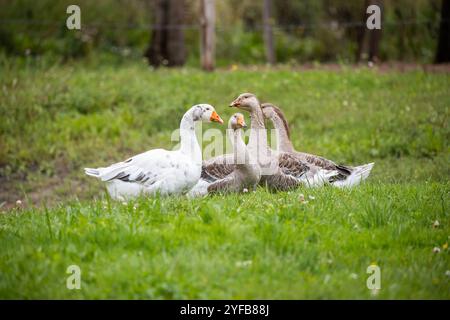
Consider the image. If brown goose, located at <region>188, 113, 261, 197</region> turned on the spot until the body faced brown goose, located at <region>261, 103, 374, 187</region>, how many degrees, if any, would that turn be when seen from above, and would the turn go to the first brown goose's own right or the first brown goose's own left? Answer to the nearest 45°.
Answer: approximately 45° to the first brown goose's own left

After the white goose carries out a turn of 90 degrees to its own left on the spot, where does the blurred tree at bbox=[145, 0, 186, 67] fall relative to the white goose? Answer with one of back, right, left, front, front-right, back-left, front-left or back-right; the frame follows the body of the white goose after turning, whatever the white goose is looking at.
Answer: front

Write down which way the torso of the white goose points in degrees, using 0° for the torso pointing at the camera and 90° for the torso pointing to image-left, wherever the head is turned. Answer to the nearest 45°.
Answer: approximately 270°

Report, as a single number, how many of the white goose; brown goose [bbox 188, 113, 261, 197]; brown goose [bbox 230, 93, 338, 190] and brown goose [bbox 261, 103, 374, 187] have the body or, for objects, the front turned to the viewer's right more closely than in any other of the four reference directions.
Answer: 2

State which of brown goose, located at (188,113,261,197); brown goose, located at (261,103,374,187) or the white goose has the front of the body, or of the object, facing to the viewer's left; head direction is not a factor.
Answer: brown goose, located at (261,103,374,187)

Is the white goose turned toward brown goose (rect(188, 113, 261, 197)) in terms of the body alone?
yes

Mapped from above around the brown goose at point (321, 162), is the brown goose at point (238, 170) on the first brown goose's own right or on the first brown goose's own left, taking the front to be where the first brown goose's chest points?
on the first brown goose's own left

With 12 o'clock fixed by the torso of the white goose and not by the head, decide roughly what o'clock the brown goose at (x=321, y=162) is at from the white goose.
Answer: The brown goose is roughly at 11 o'clock from the white goose.

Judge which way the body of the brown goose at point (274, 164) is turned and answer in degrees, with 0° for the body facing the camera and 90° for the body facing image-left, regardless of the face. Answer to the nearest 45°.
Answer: approximately 90°

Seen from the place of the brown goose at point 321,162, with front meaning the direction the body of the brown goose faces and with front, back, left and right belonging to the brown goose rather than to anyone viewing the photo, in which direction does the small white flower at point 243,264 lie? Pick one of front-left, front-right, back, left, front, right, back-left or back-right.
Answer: left

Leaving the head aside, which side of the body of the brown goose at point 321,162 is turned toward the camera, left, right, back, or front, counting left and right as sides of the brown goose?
left
